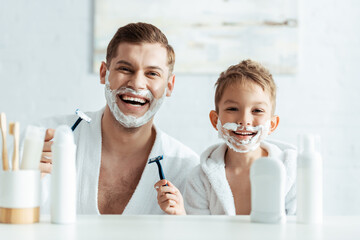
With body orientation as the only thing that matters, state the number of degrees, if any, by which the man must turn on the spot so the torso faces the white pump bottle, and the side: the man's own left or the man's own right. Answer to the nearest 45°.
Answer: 0° — they already face it

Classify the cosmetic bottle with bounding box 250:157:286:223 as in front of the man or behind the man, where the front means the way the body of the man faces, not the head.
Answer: in front

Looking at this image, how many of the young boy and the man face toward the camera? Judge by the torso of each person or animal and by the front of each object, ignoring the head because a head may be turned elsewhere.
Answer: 2

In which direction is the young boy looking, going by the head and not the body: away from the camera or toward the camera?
toward the camera

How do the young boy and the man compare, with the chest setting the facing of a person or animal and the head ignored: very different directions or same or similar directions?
same or similar directions

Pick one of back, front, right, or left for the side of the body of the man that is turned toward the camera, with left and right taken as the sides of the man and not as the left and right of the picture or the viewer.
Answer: front

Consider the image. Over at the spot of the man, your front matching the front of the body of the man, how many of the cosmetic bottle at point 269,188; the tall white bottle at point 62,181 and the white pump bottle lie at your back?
0

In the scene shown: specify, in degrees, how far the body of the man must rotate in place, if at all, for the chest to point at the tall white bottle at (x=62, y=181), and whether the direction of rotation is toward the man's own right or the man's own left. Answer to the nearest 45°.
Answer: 0° — they already face it

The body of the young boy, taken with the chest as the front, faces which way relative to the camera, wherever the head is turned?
toward the camera

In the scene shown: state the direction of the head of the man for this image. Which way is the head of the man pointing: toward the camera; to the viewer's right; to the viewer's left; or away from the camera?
toward the camera
